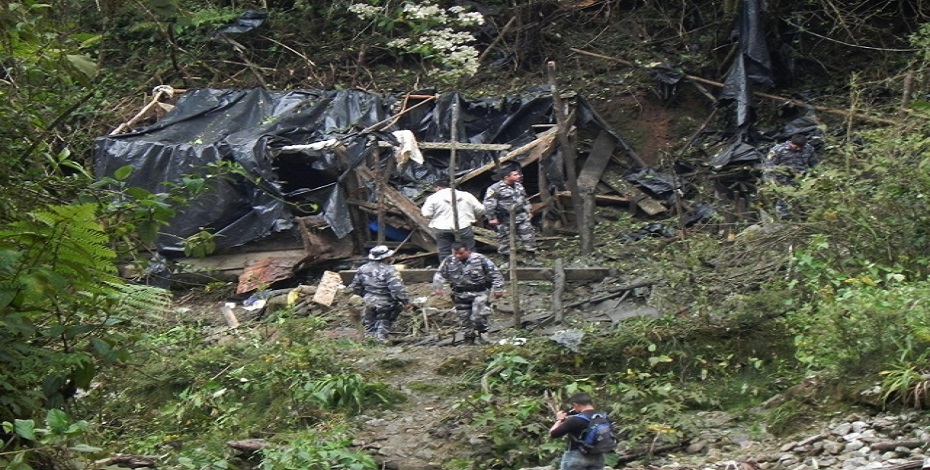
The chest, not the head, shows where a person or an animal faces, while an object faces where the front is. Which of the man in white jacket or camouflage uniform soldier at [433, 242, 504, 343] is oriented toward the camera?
the camouflage uniform soldier

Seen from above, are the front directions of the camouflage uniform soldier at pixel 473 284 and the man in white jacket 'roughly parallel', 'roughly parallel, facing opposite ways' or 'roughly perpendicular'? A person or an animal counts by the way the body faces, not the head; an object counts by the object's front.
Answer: roughly parallel, facing opposite ways

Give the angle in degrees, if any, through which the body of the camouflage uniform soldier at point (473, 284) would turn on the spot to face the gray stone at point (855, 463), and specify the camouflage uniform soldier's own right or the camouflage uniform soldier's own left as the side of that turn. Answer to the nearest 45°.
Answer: approximately 45° to the camouflage uniform soldier's own left

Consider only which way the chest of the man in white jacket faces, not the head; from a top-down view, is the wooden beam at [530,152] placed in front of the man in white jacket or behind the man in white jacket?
in front

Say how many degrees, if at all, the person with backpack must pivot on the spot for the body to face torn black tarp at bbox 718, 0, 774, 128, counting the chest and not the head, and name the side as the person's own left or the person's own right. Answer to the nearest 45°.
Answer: approximately 45° to the person's own right

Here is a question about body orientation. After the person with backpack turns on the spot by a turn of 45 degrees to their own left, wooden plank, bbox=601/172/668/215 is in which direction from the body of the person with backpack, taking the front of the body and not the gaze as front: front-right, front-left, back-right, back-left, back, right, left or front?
right

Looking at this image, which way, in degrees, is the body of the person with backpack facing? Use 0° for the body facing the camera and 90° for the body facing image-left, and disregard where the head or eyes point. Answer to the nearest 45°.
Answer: approximately 135°

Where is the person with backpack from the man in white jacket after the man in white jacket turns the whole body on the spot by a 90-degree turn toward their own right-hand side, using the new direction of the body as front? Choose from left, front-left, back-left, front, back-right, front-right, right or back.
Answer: right

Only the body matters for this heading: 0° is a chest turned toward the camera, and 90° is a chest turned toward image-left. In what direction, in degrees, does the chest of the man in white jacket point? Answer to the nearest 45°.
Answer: approximately 180°

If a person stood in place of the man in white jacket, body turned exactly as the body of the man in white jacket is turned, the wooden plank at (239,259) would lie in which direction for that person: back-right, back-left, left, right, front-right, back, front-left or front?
left

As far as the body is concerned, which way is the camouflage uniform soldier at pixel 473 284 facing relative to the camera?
toward the camera

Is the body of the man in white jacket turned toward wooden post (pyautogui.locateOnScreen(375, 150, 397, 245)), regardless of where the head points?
no

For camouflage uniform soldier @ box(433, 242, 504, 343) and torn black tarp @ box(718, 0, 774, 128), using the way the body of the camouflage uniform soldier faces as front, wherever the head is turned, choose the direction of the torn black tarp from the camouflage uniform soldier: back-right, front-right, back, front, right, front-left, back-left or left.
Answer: back-left

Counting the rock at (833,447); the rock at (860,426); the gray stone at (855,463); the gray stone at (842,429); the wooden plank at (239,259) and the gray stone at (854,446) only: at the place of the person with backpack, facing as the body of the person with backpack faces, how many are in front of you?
1

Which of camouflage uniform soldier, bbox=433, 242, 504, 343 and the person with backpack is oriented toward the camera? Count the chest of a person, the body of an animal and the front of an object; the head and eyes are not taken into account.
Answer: the camouflage uniform soldier

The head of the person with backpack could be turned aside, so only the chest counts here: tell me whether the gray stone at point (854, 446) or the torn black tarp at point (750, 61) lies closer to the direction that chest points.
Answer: the torn black tarp
